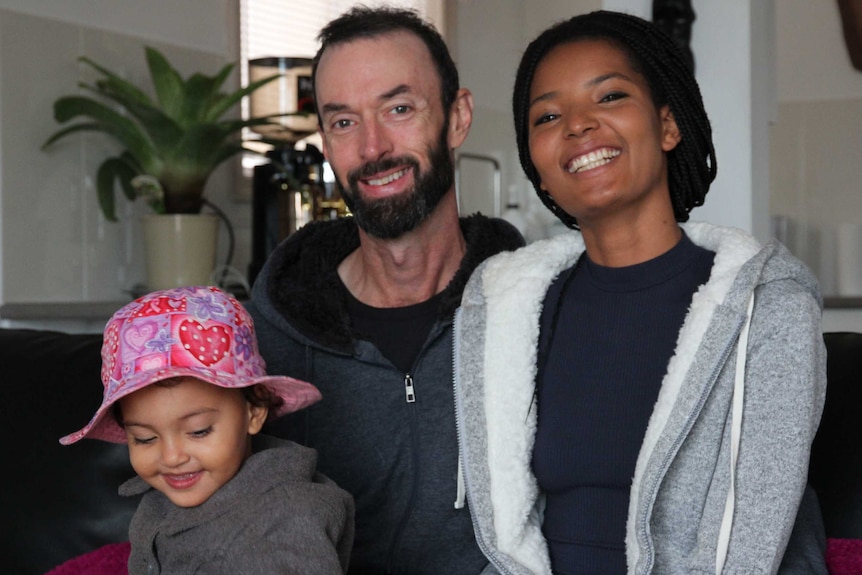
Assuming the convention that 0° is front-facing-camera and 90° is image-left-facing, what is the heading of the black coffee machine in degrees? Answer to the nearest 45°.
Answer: approximately 315°

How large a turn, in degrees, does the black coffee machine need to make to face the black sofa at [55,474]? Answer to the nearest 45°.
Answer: approximately 45° to its right

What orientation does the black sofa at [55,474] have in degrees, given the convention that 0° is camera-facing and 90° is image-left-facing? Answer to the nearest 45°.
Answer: approximately 0°

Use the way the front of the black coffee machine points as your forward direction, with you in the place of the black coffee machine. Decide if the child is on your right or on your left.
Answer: on your right

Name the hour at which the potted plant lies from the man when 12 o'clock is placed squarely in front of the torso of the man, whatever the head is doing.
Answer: The potted plant is roughly at 5 o'clock from the man.

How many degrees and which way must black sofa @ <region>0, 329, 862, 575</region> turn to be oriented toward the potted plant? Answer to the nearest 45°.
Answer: approximately 180°
